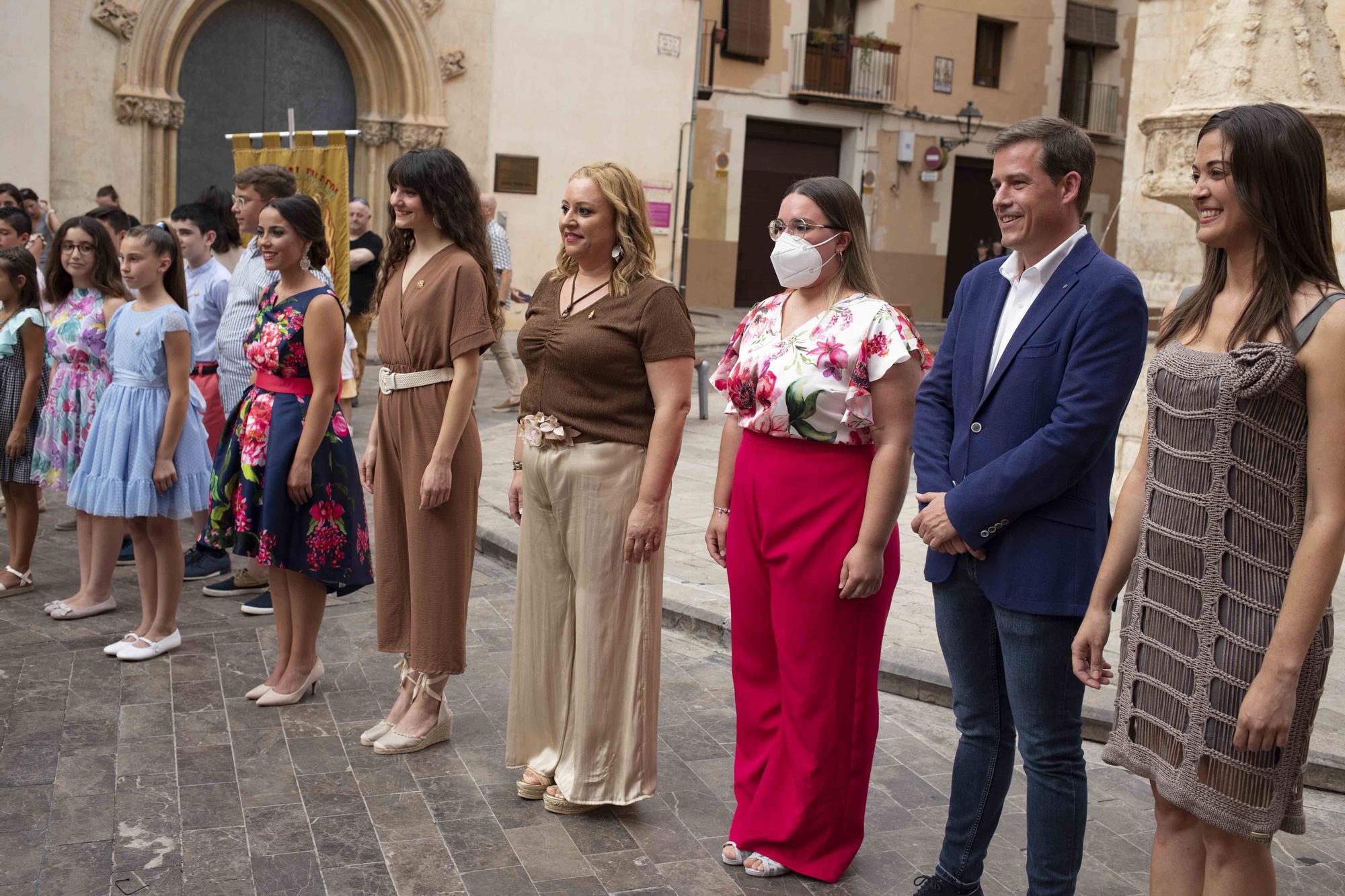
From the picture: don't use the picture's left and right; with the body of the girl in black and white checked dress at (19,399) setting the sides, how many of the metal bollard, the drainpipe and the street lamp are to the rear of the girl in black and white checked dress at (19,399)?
3

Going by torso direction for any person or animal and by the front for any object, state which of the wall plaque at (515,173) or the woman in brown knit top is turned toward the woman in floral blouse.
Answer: the wall plaque

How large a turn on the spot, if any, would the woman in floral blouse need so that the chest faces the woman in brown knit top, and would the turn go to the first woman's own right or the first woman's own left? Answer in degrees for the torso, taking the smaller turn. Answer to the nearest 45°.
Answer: approximately 90° to the first woman's own right

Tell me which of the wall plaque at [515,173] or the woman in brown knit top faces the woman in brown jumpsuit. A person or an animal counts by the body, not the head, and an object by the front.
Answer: the wall plaque

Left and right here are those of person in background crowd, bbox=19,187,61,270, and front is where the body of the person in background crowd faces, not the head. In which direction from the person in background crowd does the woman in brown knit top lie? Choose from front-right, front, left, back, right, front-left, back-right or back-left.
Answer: front-left

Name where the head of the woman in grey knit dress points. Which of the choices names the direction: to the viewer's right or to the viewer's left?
to the viewer's left

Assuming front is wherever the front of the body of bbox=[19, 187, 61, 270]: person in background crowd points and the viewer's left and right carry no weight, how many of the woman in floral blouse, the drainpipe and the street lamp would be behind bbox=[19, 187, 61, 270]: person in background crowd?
2

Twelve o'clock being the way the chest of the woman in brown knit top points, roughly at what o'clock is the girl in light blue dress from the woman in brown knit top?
The girl in light blue dress is roughly at 3 o'clock from the woman in brown knit top.

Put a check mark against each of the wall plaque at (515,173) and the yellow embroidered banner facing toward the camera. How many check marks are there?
2

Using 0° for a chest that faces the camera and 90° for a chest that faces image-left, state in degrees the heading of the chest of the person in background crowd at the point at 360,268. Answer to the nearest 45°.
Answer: approximately 45°
